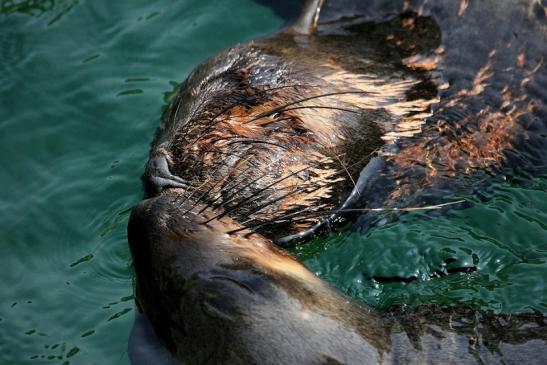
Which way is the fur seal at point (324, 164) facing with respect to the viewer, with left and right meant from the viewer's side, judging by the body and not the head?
facing to the left of the viewer
